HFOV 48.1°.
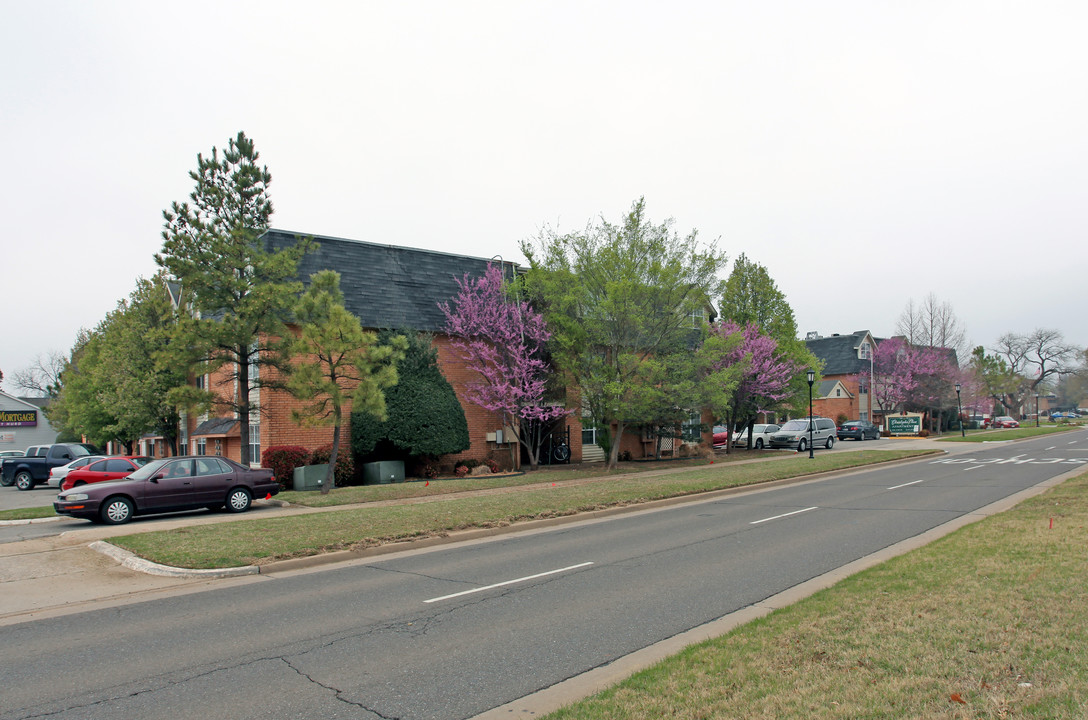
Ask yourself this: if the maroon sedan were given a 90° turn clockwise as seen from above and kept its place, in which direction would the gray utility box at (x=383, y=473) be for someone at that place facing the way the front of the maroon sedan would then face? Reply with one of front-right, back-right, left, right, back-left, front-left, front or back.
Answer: right

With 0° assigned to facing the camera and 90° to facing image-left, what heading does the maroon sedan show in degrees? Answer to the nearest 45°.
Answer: approximately 45°

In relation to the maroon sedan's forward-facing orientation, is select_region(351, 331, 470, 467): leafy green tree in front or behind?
behind

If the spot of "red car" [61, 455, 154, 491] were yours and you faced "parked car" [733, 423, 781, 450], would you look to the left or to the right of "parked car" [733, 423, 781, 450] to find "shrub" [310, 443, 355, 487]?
right

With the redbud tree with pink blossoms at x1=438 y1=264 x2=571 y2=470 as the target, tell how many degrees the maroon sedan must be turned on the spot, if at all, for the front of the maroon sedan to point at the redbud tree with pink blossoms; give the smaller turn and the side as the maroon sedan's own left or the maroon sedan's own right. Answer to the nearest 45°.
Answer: approximately 180°
